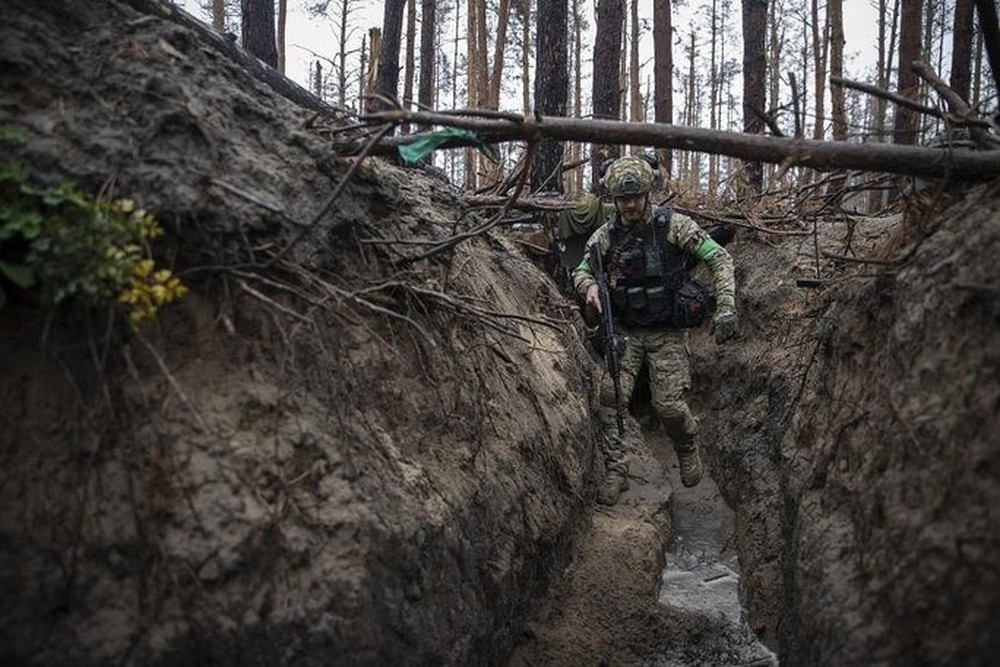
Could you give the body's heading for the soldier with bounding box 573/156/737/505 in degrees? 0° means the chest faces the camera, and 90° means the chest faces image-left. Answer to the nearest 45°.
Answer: approximately 0°

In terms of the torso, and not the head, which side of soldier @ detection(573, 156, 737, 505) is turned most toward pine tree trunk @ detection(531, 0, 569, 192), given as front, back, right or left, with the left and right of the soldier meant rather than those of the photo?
back

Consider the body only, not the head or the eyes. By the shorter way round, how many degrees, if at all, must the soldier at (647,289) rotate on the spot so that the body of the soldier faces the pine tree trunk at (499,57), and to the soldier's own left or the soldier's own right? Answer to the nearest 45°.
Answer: approximately 180°

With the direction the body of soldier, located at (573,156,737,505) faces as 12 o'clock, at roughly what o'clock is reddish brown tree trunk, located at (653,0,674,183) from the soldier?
The reddish brown tree trunk is roughly at 6 o'clock from the soldier.

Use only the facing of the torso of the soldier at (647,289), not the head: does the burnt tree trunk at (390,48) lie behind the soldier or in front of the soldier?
behind

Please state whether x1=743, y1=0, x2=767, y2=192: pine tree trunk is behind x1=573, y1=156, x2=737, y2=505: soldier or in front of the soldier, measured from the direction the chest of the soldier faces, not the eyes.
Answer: behind

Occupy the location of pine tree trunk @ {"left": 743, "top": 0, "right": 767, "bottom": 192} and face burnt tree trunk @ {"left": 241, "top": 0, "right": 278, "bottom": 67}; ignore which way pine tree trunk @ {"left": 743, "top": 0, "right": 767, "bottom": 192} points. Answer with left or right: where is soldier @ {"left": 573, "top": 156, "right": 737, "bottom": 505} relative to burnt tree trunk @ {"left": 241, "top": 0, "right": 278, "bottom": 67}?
left
